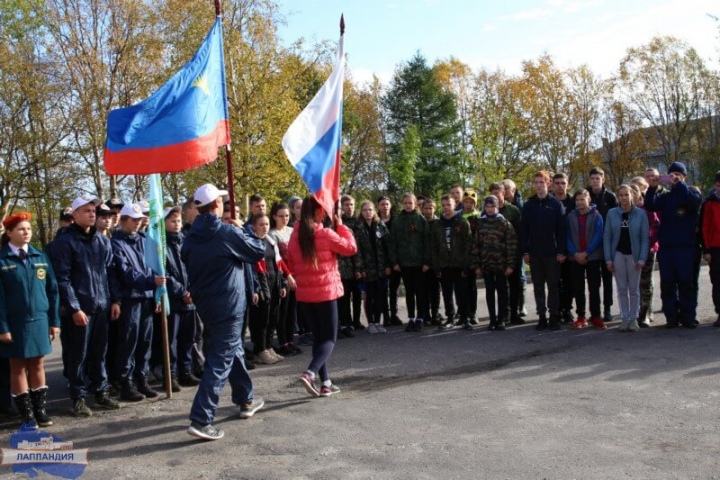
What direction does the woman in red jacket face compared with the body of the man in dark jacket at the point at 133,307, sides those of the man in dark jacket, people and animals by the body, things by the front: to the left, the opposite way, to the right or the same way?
to the left

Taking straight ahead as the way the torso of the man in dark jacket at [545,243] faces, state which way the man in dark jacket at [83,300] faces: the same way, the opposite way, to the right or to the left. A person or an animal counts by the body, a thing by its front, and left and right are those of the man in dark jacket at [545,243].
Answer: to the left

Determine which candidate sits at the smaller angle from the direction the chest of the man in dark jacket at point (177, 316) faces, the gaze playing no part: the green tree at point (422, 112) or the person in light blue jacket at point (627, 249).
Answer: the person in light blue jacket

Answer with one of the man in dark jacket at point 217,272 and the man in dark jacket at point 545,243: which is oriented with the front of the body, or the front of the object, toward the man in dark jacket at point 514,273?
the man in dark jacket at point 217,272

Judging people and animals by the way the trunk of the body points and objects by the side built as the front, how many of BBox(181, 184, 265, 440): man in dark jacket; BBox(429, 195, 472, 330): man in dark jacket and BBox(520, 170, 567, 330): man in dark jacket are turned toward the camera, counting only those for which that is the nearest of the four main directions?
2

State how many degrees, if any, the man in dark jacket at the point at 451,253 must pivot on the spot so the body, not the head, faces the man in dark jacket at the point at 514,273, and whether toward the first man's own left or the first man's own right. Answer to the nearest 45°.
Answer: approximately 90° to the first man's own left

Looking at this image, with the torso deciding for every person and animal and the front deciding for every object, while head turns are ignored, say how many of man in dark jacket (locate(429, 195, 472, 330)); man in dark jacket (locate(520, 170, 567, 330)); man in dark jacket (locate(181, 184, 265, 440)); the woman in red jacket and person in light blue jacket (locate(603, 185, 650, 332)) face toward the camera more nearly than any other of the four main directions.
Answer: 3

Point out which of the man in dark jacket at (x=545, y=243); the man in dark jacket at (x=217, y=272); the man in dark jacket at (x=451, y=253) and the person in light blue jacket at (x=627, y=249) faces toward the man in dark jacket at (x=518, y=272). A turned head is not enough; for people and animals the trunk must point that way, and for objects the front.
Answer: the man in dark jacket at (x=217, y=272)

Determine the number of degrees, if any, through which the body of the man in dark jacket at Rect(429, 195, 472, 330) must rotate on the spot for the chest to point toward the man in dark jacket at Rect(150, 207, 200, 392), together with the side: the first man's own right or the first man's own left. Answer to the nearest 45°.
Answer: approximately 45° to the first man's own right

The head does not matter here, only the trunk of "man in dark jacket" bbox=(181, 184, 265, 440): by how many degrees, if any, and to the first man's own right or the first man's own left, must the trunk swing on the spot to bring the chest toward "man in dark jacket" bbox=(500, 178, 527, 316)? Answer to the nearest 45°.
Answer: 0° — they already face them

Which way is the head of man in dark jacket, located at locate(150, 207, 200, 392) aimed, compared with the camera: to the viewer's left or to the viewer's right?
to the viewer's right

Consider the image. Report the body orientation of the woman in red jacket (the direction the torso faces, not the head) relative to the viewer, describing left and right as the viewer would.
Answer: facing away from the viewer and to the right of the viewer

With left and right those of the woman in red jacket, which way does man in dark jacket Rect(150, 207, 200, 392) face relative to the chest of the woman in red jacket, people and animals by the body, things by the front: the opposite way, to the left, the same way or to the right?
to the right
